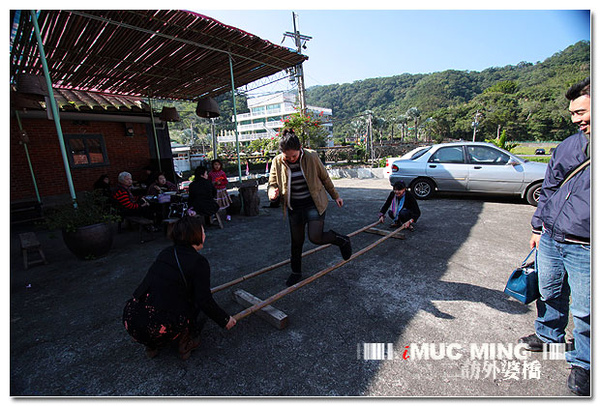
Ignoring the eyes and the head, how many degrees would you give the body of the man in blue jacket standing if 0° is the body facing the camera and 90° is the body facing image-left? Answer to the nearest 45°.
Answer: approximately 45°

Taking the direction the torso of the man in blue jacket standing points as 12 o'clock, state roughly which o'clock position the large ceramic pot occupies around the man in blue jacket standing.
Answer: The large ceramic pot is roughly at 1 o'clock from the man in blue jacket standing.

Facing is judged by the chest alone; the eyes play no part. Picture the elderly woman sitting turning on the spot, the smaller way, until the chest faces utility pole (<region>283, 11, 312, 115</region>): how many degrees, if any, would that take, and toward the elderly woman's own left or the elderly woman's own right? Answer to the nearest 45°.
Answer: approximately 45° to the elderly woman's own left

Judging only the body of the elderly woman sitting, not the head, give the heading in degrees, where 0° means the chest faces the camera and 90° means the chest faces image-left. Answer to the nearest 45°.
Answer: approximately 270°

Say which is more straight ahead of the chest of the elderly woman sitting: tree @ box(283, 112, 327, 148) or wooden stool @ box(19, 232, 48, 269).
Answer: the tree

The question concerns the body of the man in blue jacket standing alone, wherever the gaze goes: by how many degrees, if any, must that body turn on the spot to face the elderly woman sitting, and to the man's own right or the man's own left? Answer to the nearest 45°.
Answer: approximately 45° to the man's own right

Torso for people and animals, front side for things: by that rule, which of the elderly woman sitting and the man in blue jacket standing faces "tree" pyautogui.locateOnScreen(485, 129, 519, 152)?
the elderly woman sitting

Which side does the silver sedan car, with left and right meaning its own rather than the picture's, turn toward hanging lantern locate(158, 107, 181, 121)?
back

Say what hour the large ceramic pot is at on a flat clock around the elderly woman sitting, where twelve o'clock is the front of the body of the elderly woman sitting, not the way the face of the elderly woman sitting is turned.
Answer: The large ceramic pot is roughly at 4 o'clock from the elderly woman sitting.

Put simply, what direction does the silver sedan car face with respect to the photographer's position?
facing to the right of the viewer

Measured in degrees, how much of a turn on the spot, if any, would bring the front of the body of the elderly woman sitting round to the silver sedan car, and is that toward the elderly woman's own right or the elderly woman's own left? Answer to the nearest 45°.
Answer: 0° — they already face it
